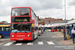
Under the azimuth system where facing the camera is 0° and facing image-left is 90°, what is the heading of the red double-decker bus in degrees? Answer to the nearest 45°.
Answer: approximately 0°
